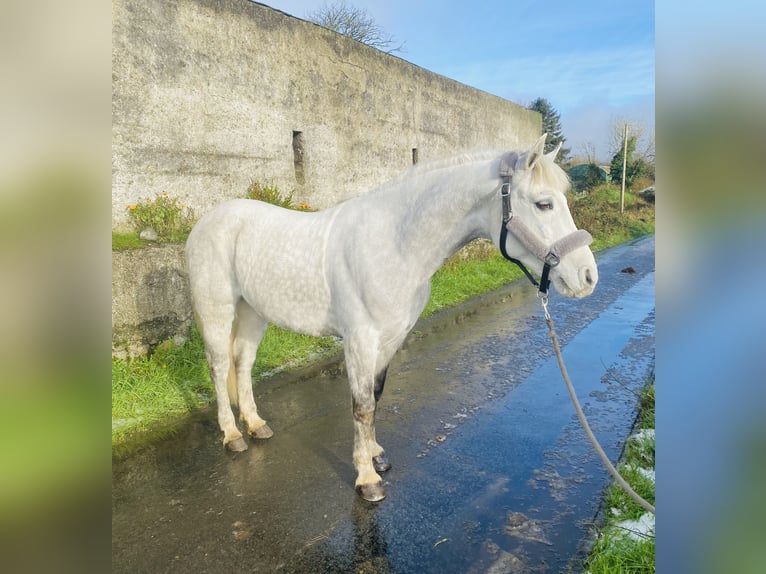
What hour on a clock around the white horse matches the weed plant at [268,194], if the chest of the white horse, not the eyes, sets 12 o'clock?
The weed plant is roughly at 7 o'clock from the white horse.

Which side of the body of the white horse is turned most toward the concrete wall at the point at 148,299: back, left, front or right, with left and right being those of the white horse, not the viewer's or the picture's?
back

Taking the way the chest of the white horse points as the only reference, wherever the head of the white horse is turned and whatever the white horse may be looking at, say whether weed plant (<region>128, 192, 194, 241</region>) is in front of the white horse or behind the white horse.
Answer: behind

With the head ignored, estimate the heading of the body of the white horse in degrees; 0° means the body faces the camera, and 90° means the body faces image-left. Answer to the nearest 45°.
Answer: approximately 315°

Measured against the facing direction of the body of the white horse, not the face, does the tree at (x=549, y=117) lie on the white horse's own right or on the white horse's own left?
on the white horse's own left
